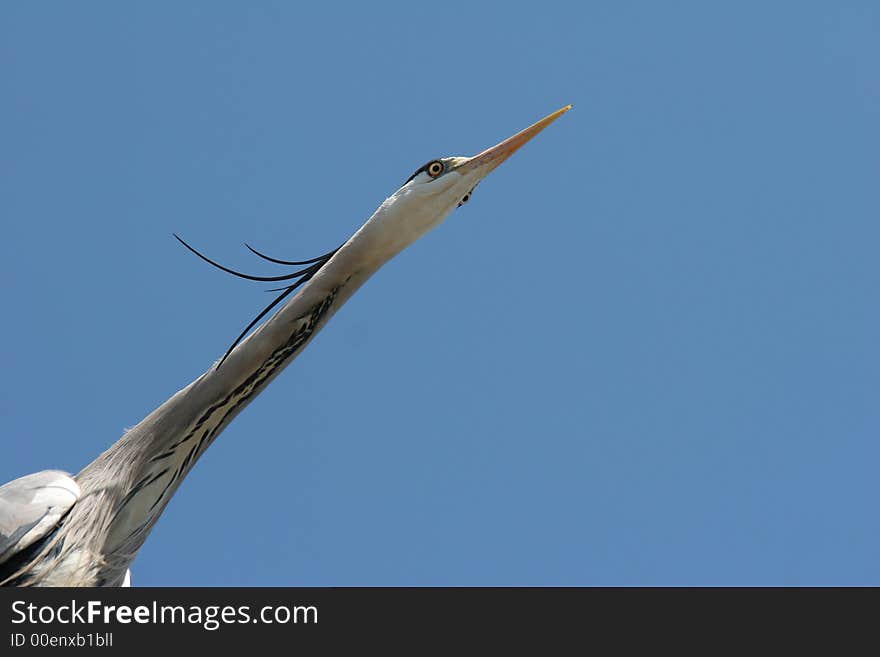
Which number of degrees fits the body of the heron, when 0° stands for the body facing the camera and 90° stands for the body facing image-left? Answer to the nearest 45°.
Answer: approximately 270°
